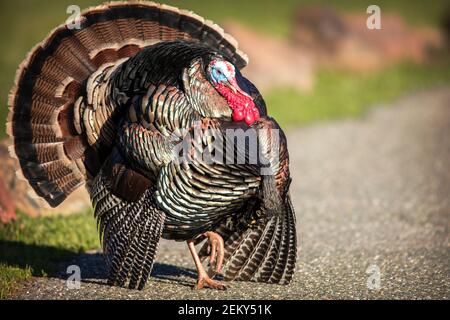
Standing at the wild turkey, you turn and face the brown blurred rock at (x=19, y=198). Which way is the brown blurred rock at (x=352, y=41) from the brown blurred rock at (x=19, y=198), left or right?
right

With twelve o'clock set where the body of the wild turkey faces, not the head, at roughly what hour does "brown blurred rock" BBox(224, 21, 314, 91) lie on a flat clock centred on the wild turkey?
The brown blurred rock is roughly at 8 o'clock from the wild turkey.

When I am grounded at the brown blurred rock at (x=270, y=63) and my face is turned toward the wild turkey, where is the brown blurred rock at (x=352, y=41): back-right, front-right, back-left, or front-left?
back-left

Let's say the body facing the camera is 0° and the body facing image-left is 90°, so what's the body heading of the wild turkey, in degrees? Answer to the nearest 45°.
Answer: approximately 315°

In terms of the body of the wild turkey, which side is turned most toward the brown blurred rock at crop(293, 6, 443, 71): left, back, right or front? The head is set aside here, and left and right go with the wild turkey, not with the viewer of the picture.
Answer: left

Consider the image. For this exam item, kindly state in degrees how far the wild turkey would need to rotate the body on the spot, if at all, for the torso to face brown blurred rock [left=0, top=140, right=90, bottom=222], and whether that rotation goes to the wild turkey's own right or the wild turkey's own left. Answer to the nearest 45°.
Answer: approximately 180°
